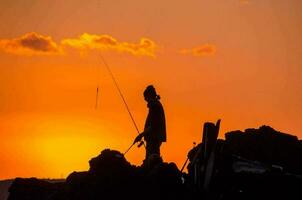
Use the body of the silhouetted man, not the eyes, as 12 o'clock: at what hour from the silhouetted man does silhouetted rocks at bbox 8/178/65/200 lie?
The silhouetted rocks is roughly at 1 o'clock from the silhouetted man.

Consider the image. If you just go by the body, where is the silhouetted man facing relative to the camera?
to the viewer's left
